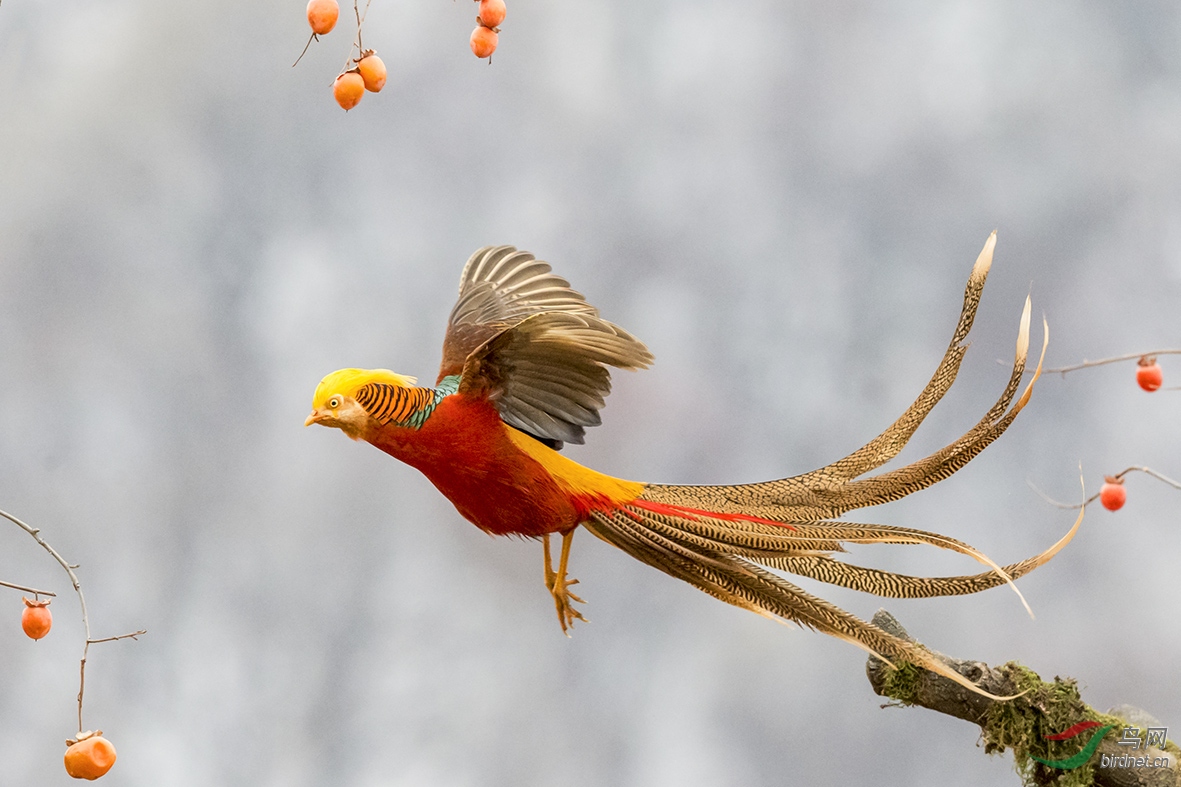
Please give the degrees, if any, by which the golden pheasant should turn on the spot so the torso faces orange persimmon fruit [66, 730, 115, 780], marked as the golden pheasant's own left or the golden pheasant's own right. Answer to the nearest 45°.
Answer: approximately 45° to the golden pheasant's own left

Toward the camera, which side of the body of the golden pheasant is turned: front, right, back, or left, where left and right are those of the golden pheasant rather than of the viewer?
left

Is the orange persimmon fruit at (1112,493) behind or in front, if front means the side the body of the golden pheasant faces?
behind

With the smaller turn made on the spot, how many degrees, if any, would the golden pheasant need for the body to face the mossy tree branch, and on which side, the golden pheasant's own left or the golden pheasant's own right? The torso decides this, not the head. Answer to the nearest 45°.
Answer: approximately 135° to the golden pheasant's own right
